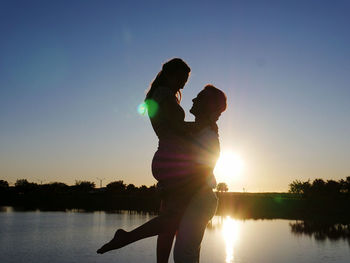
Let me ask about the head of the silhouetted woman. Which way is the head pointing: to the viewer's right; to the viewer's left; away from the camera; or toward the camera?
to the viewer's right

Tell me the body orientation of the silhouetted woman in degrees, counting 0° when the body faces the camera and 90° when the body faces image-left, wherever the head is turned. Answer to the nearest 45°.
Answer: approximately 270°
